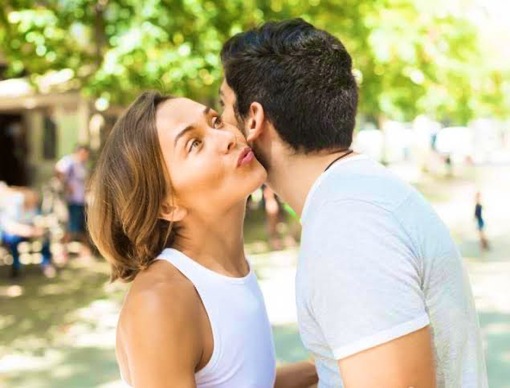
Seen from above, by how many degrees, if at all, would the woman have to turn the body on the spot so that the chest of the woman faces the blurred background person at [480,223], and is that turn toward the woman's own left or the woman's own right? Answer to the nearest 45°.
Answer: approximately 90° to the woman's own left

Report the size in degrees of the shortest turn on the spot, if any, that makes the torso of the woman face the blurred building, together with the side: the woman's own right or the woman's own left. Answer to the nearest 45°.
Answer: approximately 135° to the woman's own left

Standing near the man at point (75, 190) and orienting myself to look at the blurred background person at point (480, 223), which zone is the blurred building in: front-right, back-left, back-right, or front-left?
back-left

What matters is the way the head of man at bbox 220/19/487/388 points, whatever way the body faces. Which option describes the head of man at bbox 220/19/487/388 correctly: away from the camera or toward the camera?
away from the camera

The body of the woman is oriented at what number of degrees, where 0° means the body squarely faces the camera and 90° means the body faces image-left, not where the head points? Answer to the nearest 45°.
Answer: approximately 315°

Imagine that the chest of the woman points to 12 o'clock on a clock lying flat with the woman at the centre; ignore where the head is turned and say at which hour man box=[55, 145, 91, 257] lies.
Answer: The man is roughly at 7 o'clock from the woman.
